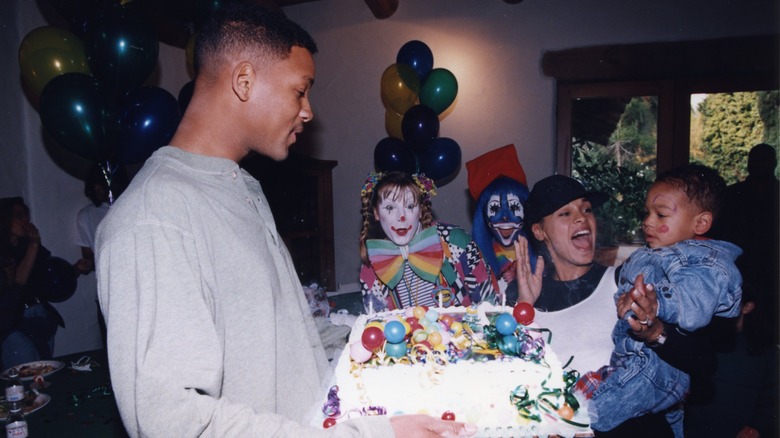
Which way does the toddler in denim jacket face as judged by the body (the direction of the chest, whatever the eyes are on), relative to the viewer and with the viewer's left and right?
facing to the left of the viewer

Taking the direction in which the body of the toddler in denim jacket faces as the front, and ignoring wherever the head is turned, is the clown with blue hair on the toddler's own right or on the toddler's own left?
on the toddler's own right

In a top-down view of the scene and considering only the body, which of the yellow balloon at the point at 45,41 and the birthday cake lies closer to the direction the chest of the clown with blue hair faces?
the birthday cake

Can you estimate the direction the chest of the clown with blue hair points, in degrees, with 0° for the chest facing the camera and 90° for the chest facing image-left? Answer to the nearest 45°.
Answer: approximately 0°

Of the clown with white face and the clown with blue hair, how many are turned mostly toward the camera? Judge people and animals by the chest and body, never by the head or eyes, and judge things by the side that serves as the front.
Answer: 2

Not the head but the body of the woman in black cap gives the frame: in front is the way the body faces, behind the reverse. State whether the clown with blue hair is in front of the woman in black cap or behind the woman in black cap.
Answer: behind

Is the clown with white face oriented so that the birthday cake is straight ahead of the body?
yes

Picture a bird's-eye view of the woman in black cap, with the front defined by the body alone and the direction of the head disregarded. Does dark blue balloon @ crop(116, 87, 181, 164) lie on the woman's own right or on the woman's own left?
on the woman's own right

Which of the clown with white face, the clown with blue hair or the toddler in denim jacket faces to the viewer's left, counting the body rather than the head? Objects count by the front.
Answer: the toddler in denim jacket

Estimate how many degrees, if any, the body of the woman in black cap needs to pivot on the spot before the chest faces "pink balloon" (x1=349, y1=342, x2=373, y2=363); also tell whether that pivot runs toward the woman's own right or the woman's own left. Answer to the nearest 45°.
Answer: approximately 90° to the woman's own right

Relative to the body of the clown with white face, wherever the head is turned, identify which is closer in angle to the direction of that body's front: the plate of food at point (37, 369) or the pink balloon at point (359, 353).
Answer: the pink balloon

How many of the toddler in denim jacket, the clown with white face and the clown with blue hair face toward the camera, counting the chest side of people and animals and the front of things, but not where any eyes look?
2

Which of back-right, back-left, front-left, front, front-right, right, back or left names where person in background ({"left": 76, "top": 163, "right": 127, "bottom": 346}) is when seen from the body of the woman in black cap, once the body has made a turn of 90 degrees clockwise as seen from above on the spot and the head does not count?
front-right

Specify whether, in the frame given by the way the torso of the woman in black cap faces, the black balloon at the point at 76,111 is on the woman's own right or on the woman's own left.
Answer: on the woman's own right

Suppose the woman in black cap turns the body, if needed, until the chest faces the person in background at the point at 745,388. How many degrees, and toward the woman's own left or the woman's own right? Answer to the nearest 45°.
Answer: approximately 90° to the woman's own left
